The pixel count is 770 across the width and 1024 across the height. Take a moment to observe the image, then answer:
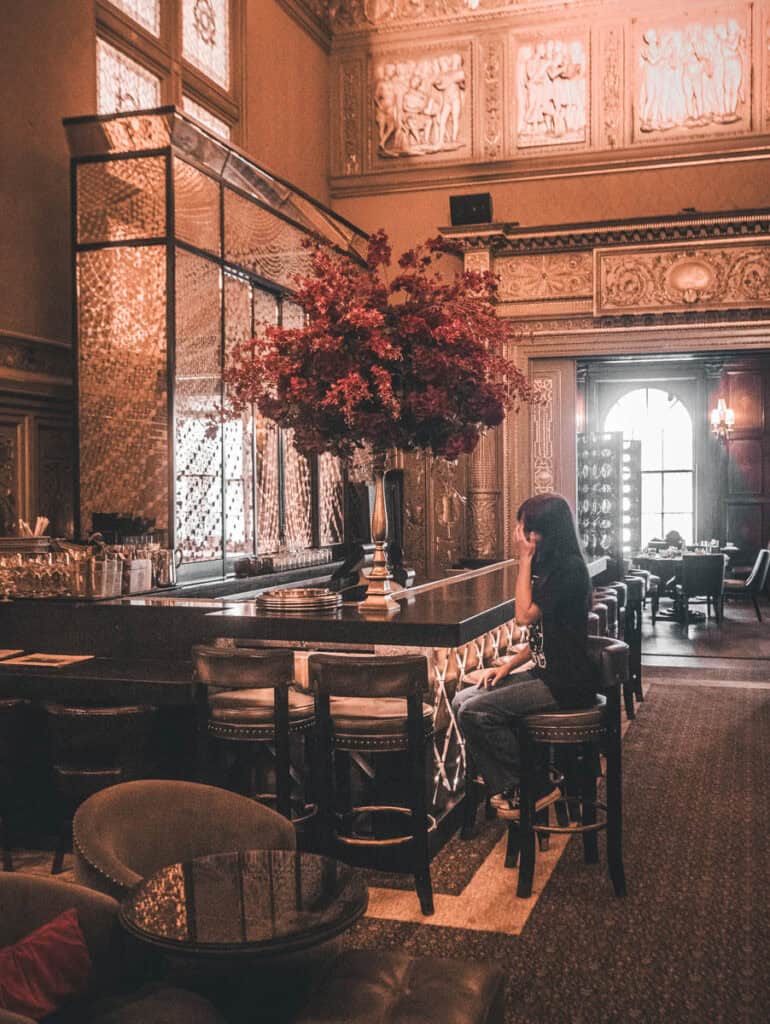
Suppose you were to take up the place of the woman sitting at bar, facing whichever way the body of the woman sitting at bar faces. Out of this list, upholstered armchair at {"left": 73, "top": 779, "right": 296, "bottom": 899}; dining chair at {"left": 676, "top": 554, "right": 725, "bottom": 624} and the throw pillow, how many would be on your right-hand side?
1

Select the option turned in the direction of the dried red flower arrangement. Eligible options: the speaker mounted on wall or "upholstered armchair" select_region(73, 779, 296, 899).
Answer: the speaker mounted on wall

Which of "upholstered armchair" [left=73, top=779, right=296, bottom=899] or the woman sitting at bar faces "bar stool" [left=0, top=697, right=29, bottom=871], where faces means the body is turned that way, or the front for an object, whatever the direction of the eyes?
the woman sitting at bar

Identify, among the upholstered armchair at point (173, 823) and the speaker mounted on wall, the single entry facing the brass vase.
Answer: the speaker mounted on wall

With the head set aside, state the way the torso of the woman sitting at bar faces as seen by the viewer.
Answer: to the viewer's left

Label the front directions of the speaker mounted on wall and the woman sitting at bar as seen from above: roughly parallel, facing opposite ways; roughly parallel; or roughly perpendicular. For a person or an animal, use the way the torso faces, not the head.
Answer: roughly perpendicular

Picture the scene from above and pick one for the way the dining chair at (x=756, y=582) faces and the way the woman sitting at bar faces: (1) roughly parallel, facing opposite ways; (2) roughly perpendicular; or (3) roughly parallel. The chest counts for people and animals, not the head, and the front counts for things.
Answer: roughly parallel

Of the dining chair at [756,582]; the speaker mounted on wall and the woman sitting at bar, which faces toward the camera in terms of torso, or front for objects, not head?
the speaker mounted on wall

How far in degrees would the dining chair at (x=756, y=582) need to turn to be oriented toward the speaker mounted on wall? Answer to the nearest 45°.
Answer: approximately 45° to its left

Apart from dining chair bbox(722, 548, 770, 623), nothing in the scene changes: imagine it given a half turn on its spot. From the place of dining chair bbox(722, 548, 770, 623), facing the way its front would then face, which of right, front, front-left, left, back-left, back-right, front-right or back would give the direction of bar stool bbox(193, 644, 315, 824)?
right

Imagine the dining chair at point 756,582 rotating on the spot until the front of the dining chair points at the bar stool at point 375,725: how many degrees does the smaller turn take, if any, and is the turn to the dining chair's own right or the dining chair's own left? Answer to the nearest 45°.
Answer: approximately 90° to the dining chair's own left

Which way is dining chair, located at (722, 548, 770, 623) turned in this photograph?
to the viewer's left

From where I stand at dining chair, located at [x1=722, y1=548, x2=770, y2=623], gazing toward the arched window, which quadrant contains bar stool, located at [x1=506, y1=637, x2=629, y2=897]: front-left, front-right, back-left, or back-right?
back-left

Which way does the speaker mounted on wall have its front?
toward the camera

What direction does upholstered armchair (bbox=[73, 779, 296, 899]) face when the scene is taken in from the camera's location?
facing the viewer and to the right of the viewer

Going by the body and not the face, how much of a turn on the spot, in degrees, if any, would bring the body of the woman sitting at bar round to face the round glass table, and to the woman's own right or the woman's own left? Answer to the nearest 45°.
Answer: approximately 90° to the woman's own left

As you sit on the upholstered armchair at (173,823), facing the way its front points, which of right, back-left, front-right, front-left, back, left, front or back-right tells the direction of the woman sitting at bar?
left

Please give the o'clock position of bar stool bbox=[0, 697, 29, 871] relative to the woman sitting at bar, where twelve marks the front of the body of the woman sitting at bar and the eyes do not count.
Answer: The bar stool is roughly at 12 o'clock from the woman sitting at bar.

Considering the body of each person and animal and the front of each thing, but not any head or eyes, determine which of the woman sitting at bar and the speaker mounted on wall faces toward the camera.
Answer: the speaker mounted on wall
